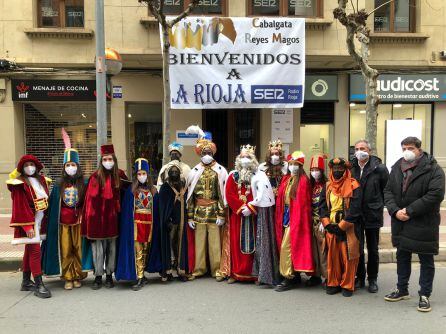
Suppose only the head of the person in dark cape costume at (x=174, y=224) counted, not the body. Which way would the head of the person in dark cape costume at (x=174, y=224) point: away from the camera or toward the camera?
toward the camera

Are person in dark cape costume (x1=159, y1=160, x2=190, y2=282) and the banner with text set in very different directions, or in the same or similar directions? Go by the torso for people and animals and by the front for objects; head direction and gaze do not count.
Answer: same or similar directions

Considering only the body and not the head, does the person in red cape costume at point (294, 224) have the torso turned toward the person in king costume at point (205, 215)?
no

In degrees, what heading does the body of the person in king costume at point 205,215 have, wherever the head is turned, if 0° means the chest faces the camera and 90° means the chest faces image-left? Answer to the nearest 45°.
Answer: approximately 0°

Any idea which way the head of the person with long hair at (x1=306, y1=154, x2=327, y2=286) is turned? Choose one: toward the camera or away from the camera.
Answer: toward the camera

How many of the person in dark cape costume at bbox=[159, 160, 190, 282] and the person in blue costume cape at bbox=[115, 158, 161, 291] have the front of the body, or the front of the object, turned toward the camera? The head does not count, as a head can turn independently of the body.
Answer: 2

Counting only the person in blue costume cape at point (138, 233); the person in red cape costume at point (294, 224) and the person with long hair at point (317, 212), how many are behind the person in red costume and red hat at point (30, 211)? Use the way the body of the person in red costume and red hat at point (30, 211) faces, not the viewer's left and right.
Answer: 0

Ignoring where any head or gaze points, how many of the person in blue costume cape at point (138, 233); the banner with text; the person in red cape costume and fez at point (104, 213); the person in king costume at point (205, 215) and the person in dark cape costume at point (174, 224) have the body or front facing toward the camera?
5

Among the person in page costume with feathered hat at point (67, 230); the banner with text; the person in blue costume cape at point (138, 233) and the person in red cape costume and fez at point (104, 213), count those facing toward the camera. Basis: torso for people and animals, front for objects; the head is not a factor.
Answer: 4

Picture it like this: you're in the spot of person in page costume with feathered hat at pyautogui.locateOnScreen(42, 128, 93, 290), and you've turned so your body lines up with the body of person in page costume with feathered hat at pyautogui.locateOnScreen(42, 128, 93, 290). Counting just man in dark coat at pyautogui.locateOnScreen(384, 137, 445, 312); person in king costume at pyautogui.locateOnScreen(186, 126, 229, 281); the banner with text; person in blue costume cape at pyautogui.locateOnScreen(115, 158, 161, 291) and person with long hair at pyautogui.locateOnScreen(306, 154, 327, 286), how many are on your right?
0

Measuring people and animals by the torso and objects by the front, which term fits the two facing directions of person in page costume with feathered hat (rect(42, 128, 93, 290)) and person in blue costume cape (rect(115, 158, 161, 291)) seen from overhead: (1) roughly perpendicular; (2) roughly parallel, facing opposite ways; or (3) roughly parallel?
roughly parallel

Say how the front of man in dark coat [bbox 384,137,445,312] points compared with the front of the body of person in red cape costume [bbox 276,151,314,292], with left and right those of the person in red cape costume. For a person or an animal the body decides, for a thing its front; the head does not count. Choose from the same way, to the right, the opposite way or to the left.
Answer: the same way

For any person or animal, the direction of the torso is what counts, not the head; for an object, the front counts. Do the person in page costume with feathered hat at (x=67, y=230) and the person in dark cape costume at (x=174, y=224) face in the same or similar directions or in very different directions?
same or similar directions

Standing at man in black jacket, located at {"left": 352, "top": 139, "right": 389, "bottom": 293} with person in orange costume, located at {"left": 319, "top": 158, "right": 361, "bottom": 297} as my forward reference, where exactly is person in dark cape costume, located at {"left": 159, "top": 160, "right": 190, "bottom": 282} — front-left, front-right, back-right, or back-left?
front-right

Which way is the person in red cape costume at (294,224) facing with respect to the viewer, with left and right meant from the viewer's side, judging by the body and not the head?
facing the viewer and to the left of the viewer

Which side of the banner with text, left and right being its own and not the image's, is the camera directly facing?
front

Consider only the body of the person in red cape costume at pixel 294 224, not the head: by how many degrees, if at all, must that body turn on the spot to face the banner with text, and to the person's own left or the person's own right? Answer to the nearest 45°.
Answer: approximately 135° to the person's own right
